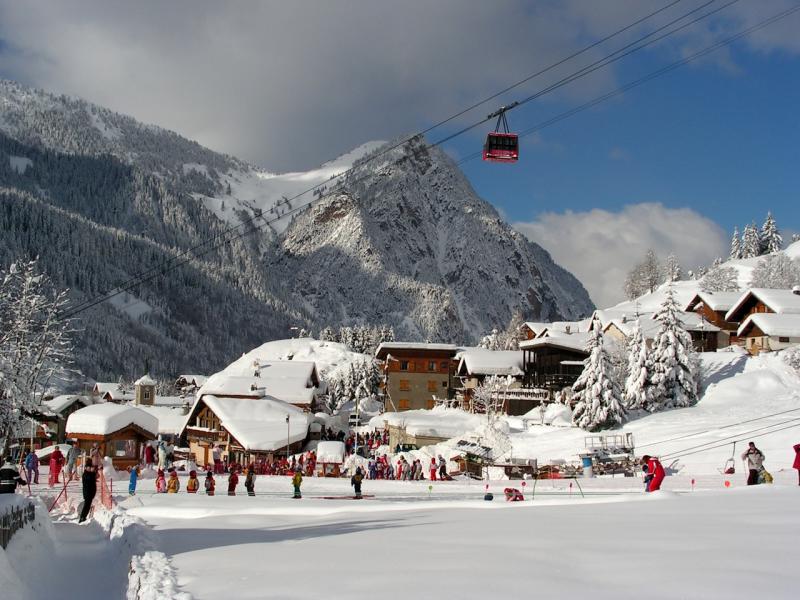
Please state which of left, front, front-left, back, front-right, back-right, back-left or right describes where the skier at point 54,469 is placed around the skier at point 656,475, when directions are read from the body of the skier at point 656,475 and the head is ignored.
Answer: front

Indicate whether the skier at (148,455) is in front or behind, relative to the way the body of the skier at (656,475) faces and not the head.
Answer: in front

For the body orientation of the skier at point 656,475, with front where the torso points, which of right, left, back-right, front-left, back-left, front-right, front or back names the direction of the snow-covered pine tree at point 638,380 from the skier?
right

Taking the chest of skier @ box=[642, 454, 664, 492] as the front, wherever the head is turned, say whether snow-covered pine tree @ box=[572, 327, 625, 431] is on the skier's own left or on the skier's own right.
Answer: on the skier's own right

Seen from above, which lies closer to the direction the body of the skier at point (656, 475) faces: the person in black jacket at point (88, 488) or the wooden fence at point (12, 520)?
the person in black jacket

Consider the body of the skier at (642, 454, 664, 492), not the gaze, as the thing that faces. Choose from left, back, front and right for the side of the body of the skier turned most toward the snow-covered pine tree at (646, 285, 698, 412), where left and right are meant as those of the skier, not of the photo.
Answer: right

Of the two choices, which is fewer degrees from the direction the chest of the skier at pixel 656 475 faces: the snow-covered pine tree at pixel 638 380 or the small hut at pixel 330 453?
the small hut

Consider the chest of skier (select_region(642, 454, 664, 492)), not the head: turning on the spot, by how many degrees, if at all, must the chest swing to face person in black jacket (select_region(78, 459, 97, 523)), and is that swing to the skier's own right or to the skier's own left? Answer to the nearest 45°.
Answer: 0° — they already face them

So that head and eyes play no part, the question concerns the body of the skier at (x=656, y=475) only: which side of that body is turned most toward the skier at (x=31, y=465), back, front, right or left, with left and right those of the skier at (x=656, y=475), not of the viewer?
front

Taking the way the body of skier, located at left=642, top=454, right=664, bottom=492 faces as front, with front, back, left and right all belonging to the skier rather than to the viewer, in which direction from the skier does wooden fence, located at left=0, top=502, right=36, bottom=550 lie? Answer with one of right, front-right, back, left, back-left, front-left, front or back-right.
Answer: front-left

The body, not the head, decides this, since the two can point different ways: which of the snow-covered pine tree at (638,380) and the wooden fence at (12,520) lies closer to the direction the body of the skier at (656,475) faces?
the wooden fence

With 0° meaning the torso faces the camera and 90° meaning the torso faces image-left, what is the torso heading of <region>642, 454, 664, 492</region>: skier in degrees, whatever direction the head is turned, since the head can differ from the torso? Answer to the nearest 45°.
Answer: approximately 90°
